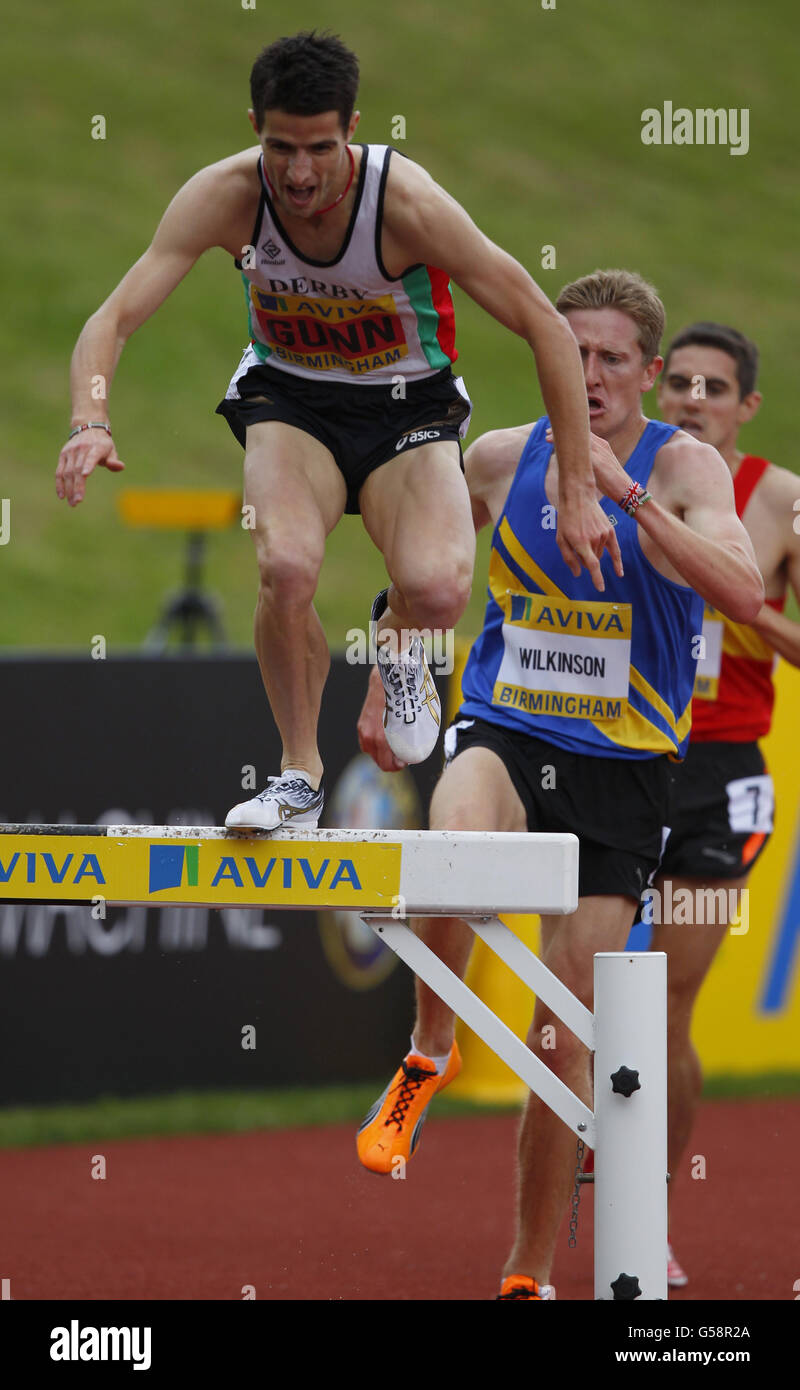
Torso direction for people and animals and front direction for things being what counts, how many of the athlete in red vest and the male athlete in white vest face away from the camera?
0

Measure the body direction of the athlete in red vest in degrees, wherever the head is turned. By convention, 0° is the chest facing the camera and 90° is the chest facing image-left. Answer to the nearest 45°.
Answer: approximately 45°

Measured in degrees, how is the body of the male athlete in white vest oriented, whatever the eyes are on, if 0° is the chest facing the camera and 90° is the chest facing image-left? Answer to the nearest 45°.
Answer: approximately 0°

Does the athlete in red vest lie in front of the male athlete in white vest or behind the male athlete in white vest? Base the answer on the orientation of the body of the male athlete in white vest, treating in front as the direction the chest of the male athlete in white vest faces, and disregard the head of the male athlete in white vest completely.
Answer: behind
